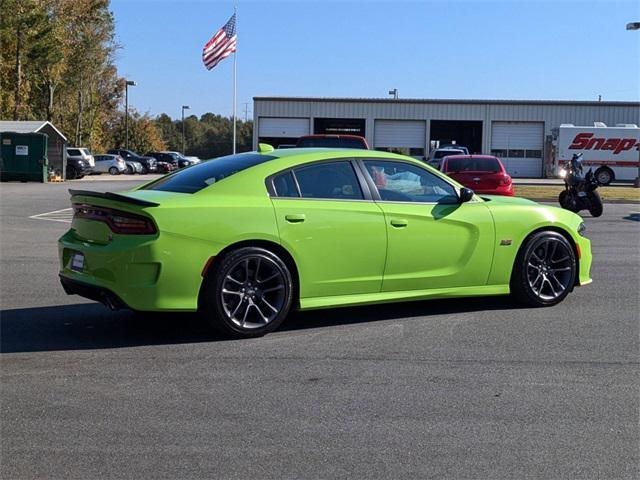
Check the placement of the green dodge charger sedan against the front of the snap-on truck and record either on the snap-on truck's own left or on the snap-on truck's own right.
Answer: on the snap-on truck's own right

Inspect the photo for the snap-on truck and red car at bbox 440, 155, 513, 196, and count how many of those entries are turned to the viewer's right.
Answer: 1

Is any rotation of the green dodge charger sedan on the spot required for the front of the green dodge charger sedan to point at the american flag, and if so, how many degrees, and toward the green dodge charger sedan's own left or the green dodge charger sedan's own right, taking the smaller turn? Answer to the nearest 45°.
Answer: approximately 45° to the green dodge charger sedan's own left

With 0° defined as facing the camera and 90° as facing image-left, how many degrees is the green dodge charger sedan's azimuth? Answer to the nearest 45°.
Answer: approximately 225°

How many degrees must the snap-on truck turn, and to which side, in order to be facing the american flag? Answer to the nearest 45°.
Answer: approximately 135° to its right

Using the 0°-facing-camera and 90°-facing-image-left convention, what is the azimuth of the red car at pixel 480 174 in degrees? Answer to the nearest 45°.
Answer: approximately 180°

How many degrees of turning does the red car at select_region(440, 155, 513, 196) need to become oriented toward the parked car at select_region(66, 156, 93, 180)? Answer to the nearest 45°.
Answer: approximately 45° to its left

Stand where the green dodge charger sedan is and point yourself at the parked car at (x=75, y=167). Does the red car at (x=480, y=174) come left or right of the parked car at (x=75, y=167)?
right

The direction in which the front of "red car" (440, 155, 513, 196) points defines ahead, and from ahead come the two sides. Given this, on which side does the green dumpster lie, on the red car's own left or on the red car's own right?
on the red car's own left

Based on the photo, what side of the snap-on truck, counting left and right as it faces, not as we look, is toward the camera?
right

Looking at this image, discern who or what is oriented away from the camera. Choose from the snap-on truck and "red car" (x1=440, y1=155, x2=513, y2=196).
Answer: the red car

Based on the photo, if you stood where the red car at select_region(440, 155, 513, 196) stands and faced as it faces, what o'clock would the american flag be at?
The american flag is roughly at 11 o'clock from the red car.
